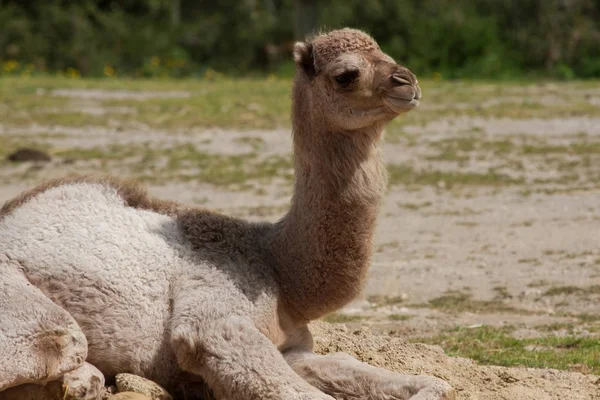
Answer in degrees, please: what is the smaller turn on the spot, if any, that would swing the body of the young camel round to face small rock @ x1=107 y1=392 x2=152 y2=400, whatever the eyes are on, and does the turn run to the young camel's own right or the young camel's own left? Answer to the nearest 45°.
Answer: approximately 135° to the young camel's own right

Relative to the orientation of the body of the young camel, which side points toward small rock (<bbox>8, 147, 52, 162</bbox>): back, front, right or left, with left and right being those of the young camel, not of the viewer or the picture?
left

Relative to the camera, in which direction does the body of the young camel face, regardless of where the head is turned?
to the viewer's right
